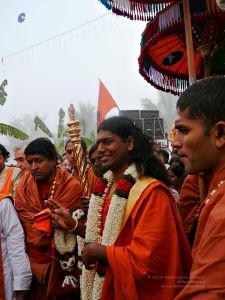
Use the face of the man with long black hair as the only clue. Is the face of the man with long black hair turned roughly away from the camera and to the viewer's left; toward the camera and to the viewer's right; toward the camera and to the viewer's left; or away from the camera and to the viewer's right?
toward the camera and to the viewer's left

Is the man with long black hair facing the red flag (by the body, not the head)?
no

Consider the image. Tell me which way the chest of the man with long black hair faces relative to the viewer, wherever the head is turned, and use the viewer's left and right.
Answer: facing the viewer and to the left of the viewer

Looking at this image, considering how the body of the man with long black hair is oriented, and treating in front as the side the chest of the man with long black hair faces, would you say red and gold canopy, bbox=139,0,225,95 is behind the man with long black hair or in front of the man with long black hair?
behind

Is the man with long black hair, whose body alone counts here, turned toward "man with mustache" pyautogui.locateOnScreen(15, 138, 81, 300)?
no

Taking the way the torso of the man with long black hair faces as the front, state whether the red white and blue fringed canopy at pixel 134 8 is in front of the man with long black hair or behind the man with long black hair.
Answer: behind

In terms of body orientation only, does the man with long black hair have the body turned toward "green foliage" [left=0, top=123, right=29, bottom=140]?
no

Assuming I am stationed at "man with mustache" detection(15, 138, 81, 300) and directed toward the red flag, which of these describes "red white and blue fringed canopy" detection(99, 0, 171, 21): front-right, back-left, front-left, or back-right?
front-right

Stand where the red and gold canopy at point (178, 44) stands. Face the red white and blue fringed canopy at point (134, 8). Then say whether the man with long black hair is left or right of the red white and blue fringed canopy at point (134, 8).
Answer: left
